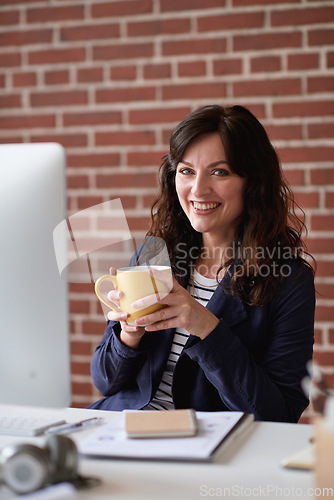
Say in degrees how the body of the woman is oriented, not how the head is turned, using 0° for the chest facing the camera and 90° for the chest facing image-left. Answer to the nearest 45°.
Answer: approximately 45°

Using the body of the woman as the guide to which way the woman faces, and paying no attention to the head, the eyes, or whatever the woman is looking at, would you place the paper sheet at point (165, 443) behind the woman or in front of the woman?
in front

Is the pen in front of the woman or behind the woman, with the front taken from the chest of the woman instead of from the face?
in front
